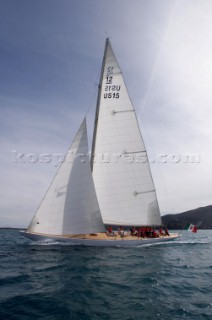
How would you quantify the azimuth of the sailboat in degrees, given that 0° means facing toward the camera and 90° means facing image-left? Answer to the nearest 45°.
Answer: approximately 90°
